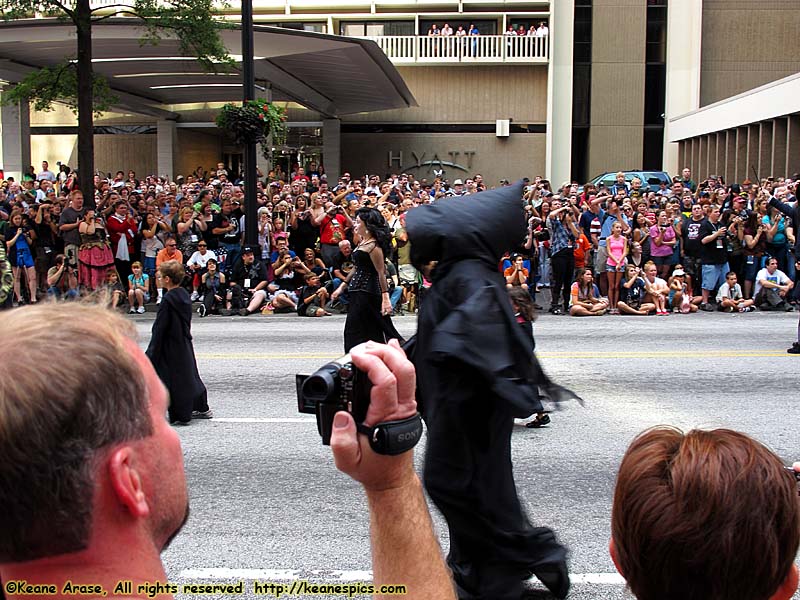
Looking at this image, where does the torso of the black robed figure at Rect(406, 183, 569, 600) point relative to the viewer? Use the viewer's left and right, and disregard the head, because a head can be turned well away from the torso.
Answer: facing to the left of the viewer

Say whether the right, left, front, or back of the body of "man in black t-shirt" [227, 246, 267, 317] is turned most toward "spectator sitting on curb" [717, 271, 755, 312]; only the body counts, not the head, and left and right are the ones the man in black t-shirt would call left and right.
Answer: left

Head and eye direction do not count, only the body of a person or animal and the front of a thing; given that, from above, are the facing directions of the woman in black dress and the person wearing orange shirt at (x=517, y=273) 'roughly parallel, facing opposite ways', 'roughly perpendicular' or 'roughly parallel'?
roughly perpendicular

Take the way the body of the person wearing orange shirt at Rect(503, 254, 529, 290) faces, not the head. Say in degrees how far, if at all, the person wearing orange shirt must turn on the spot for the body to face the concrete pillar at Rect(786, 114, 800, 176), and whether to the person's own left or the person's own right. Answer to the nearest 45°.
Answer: approximately 135° to the person's own left

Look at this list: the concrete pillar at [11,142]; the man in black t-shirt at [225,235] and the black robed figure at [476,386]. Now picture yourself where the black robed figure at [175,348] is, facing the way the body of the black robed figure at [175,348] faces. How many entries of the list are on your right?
2

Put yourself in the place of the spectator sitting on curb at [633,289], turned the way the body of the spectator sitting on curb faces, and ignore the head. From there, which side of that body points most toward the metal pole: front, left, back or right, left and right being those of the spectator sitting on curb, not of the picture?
right

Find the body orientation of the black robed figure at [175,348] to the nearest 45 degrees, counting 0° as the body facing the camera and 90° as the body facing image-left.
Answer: approximately 90°

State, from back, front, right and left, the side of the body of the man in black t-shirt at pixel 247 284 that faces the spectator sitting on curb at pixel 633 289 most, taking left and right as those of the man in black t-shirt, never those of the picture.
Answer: left

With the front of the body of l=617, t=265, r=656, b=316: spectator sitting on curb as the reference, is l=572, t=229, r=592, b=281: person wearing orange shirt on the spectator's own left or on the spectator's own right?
on the spectator's own right

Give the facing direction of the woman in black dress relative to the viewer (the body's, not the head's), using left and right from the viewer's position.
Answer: facing to the left of the viewer

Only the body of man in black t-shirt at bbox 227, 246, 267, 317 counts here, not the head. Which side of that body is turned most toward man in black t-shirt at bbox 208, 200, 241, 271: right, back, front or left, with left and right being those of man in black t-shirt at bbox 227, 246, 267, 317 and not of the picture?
back

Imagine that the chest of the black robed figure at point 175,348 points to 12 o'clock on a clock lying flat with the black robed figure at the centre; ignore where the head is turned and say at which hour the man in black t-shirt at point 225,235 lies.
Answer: The man in black t-shirt is roughly at 3 o'clock from the black robed figure.

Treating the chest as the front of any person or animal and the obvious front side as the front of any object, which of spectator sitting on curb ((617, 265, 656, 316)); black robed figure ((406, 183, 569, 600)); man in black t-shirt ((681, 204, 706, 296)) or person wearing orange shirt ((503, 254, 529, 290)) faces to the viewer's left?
the black robed figure
